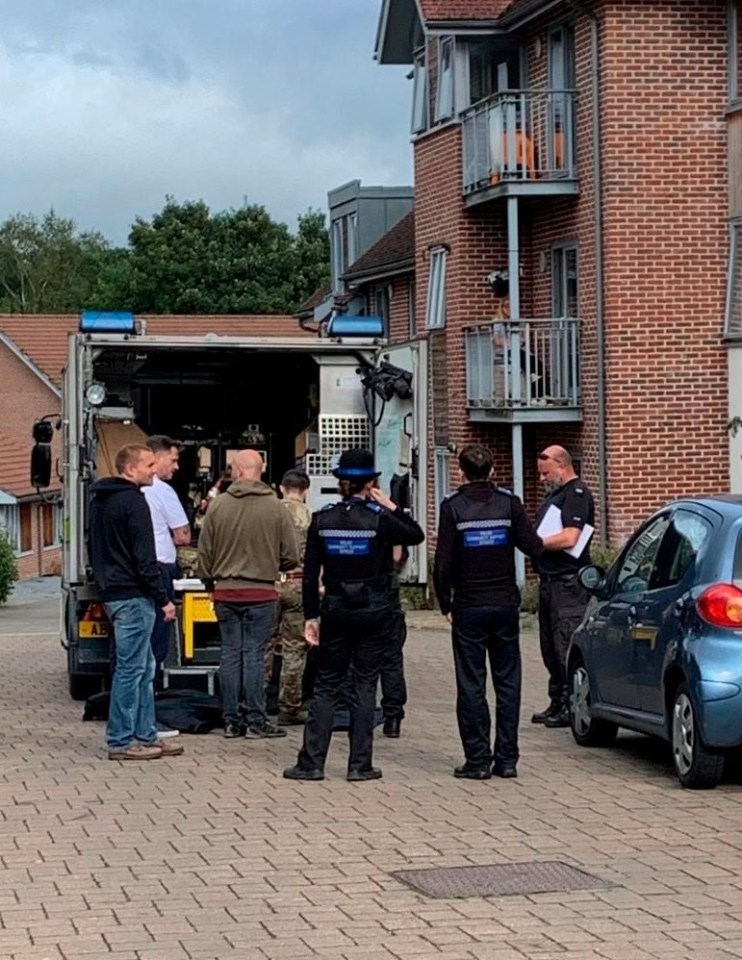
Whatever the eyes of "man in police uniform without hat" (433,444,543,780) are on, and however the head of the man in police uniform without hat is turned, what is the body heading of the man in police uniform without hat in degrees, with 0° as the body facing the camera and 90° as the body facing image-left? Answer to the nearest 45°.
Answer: approximately 180°

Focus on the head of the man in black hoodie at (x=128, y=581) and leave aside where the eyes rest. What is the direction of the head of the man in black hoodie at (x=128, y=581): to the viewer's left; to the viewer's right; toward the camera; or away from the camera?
to the viewer's right

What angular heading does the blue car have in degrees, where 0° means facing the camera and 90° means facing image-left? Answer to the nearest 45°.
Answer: approximately 135°

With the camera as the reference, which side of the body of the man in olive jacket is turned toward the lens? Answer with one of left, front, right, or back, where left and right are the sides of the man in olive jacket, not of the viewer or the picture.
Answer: back

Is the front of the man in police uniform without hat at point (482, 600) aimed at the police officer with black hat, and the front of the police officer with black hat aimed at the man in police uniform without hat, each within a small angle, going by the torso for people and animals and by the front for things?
no

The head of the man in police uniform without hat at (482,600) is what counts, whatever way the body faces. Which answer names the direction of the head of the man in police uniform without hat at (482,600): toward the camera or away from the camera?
away from the camera

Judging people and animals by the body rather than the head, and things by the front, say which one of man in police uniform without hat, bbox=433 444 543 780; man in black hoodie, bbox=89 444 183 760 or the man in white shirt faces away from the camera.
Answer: man in police uniform without hat, bbox=433 444 543 780

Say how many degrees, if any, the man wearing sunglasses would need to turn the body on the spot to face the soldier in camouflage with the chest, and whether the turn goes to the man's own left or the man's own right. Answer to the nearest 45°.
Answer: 0° — they already face them

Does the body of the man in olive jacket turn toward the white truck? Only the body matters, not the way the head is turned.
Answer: yes

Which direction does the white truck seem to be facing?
away from the camera

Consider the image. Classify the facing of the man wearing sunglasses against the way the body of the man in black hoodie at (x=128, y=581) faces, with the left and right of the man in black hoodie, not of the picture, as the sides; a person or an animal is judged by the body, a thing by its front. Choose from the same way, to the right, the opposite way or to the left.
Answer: the opposite way

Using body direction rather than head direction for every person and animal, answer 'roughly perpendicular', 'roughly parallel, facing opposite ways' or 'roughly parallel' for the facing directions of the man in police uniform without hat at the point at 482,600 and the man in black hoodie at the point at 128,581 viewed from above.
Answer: roughly perpendicular

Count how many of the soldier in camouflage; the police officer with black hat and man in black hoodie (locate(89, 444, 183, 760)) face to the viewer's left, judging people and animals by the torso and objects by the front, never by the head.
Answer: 0
